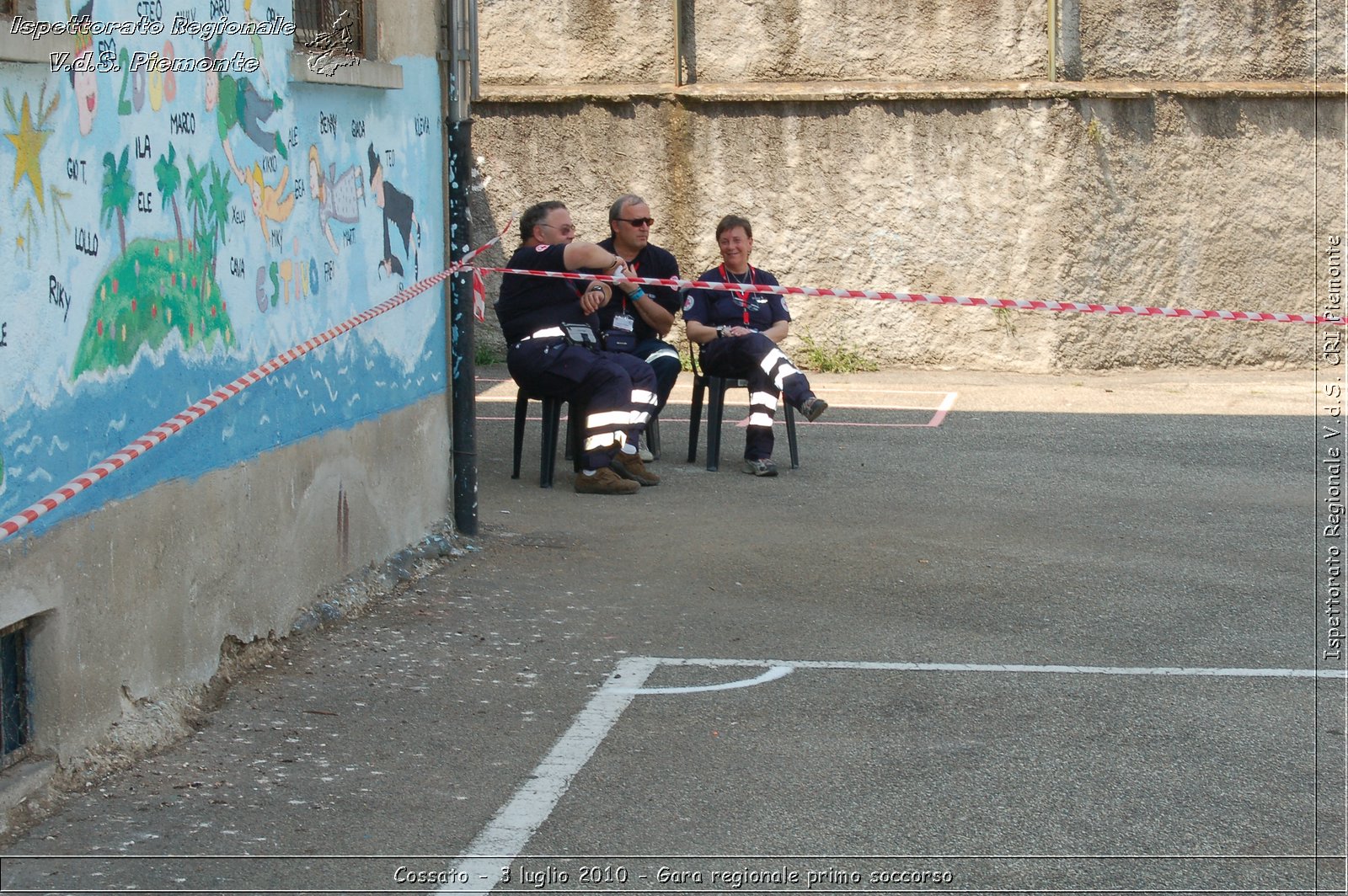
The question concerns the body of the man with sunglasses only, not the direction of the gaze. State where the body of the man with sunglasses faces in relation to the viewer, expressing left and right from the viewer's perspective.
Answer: facing the viewer and to the right of the viewer

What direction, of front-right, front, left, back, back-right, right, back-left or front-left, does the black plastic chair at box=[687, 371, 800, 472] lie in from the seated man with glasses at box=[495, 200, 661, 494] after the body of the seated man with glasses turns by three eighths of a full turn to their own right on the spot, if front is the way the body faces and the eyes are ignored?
back

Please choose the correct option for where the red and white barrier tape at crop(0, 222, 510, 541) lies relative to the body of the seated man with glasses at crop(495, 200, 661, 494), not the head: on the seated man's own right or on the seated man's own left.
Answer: on the seated man's own right

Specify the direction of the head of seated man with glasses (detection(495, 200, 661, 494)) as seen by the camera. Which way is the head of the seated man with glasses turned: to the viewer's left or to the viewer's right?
to the viewer's right

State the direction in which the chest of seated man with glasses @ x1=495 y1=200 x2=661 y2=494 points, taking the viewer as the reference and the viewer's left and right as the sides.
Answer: facing to the right of the viewer

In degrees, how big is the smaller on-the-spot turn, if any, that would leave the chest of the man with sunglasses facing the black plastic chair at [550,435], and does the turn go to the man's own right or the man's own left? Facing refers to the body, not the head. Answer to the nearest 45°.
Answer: approximately 90° to the man's own right

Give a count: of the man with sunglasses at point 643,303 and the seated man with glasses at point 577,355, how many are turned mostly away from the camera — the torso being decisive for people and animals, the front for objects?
0
